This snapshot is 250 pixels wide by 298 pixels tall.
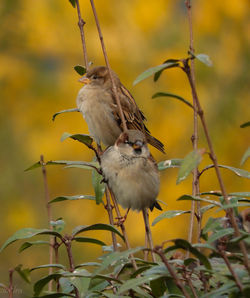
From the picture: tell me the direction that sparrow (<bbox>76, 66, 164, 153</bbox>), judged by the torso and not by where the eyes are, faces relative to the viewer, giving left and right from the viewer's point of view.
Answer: facing the viewer and to the left of the viewer

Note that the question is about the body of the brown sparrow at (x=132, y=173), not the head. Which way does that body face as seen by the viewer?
toward the camera

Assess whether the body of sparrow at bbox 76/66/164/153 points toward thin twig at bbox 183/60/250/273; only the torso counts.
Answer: no

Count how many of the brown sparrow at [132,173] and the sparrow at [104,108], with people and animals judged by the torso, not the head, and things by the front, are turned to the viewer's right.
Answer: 0
